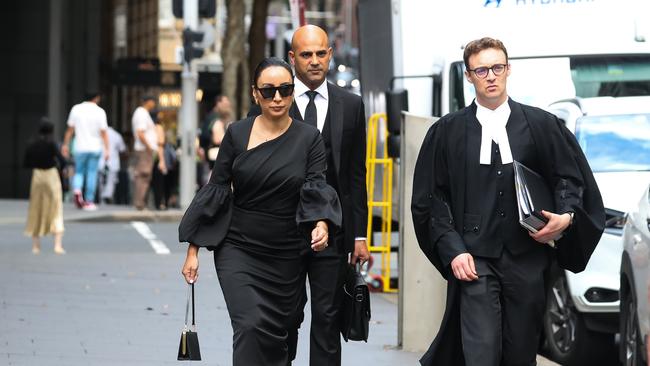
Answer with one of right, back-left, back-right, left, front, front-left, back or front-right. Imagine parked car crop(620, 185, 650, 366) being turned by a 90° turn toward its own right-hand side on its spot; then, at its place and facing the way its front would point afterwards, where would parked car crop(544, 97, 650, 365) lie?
front-right

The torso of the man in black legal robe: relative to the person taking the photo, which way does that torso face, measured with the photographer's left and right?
facing the viewer

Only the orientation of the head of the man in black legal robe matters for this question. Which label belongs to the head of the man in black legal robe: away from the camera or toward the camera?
toward the camera

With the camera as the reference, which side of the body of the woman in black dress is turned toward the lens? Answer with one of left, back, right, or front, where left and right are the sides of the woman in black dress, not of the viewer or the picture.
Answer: front

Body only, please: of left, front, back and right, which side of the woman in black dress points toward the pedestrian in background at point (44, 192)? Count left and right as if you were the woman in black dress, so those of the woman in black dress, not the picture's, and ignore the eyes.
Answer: back

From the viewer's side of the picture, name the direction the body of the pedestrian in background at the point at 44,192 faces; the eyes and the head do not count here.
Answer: away from the camera
